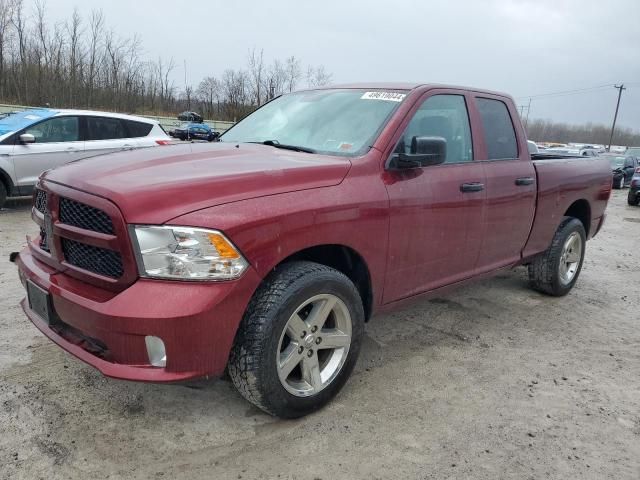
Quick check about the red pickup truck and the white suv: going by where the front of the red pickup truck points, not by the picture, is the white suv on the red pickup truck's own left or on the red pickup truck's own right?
on the red pickup truck's own right

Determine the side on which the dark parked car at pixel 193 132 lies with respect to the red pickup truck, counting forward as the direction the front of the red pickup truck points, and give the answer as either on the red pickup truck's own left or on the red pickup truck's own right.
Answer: on the red pickup truck's own right

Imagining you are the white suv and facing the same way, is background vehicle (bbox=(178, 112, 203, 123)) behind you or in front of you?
behind

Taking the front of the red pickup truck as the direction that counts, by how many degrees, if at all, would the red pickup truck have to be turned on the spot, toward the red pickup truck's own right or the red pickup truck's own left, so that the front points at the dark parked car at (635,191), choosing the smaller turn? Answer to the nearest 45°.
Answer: approximately 180°

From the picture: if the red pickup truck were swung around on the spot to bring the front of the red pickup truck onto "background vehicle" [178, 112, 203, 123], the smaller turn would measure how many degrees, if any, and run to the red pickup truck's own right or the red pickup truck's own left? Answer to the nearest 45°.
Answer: approximately 135° to the red pickup truck's own right

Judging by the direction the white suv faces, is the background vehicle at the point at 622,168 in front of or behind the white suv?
behind

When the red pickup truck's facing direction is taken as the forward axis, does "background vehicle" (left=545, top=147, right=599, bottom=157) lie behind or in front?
behind

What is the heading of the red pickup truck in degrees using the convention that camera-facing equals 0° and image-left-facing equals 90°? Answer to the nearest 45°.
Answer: approximately 45°

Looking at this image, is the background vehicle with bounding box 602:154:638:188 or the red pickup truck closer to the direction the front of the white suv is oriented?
the red pickup truck

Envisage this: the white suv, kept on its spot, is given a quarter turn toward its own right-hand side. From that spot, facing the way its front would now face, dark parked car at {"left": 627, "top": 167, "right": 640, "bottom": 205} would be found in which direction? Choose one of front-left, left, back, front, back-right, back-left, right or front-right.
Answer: back-right

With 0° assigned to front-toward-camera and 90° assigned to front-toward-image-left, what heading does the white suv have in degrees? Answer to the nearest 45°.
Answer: approximately 45°
